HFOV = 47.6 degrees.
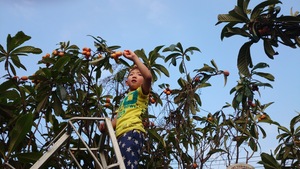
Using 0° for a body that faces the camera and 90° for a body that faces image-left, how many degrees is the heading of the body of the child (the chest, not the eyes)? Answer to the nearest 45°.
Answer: approximately 45°
